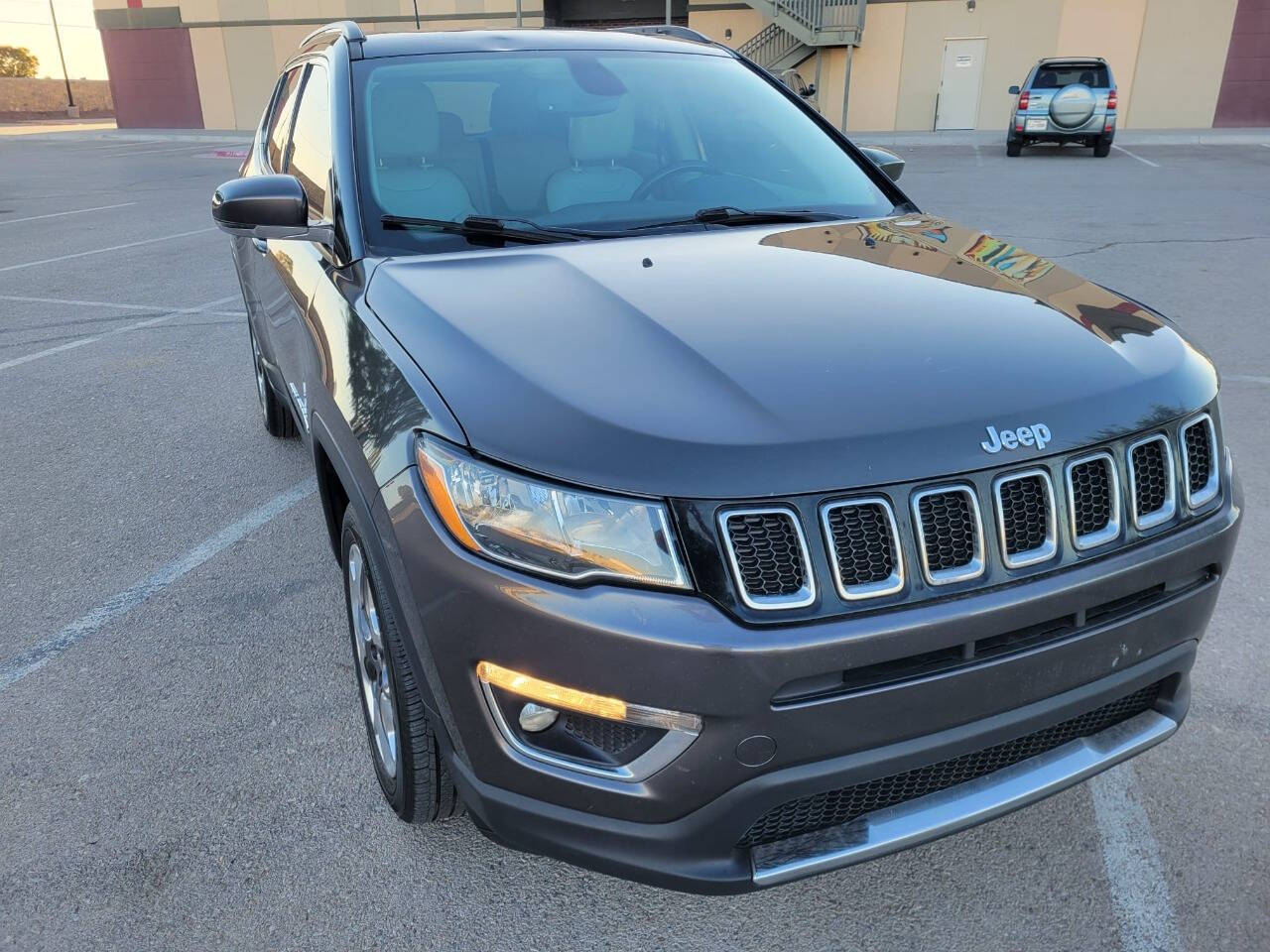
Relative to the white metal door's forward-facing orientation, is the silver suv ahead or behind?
ahead

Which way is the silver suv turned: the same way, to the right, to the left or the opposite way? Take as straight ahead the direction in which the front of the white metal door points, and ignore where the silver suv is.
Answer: the opposite way

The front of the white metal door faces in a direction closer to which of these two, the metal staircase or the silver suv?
the silver suv

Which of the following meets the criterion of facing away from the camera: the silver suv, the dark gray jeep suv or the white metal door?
the silver suv

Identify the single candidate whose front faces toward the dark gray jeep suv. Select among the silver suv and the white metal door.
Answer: the white metal door

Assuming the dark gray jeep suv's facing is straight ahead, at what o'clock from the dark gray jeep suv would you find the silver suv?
The silver suv is roughly at 8 o'clock from the dark gray jeep suv.

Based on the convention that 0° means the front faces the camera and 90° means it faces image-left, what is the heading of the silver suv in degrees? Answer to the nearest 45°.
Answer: approximately 180°

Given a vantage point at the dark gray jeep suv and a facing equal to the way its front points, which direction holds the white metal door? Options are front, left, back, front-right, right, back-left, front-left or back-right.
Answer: back-left

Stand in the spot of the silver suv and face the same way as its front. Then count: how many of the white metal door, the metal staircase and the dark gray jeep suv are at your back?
1

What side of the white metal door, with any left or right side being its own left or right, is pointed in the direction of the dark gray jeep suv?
front

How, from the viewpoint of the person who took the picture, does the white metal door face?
facing the viewer

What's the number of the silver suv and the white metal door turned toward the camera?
1

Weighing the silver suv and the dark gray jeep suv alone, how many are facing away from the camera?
1

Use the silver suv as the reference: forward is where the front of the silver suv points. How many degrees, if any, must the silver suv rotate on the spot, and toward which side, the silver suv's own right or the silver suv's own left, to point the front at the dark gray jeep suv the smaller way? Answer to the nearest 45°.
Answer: approximately 180°
